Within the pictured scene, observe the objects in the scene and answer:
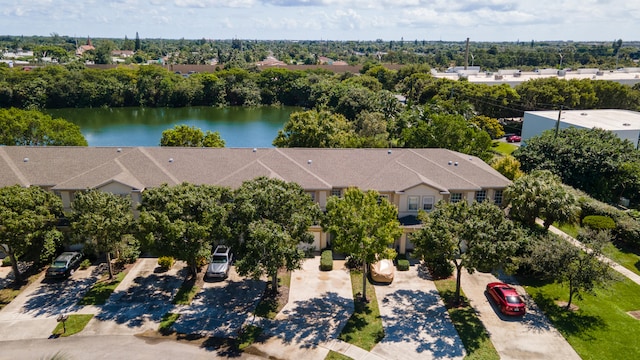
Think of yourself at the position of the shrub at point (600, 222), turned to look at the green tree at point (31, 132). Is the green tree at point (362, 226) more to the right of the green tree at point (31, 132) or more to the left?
left

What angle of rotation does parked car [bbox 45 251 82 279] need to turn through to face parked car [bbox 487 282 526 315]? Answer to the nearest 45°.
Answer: approximately 90° to its right

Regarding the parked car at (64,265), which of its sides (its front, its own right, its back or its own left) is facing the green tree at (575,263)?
right

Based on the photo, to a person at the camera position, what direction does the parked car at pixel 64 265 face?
facing away from the viewer and to the right of the viewer

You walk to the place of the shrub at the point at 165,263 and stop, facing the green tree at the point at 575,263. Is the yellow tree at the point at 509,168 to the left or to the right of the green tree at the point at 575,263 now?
left

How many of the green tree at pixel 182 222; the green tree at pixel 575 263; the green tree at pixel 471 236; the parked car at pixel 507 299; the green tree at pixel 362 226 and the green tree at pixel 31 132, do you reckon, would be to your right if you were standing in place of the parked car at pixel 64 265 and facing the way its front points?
5
